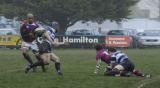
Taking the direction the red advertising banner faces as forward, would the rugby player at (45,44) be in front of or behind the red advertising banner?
in front

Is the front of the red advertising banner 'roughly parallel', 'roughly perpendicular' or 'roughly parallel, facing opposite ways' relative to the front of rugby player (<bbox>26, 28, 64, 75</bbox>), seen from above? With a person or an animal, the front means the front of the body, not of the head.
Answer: roughly perpendicular

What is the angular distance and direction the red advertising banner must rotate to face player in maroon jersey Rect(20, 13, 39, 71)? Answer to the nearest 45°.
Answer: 0° — it already faces them

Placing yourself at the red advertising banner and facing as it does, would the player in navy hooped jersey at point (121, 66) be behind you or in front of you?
in front

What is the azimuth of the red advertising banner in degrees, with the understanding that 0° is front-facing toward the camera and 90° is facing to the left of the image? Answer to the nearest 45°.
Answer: approximately 0°
